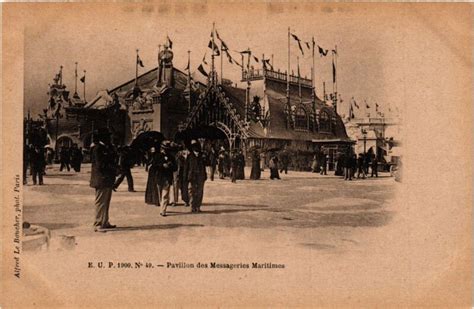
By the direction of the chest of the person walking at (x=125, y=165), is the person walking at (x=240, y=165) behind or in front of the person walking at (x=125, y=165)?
in front

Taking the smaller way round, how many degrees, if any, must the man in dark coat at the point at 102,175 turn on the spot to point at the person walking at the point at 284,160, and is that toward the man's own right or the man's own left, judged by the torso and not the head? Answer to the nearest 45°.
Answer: approximately 45° to the man's own left

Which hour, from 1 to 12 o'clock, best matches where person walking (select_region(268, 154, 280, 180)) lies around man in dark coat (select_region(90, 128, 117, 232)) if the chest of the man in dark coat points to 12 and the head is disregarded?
The person walking is roughly at 10 o'clock from the man in dark coat.

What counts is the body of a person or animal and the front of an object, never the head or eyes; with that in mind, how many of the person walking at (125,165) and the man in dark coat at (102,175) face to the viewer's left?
0

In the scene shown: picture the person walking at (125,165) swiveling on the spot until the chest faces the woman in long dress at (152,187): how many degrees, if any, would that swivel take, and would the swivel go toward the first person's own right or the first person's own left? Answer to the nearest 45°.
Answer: approximately 45° to the first person's own right

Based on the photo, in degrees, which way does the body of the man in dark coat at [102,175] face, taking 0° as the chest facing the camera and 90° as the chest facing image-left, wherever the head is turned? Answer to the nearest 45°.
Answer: approximately 315°
